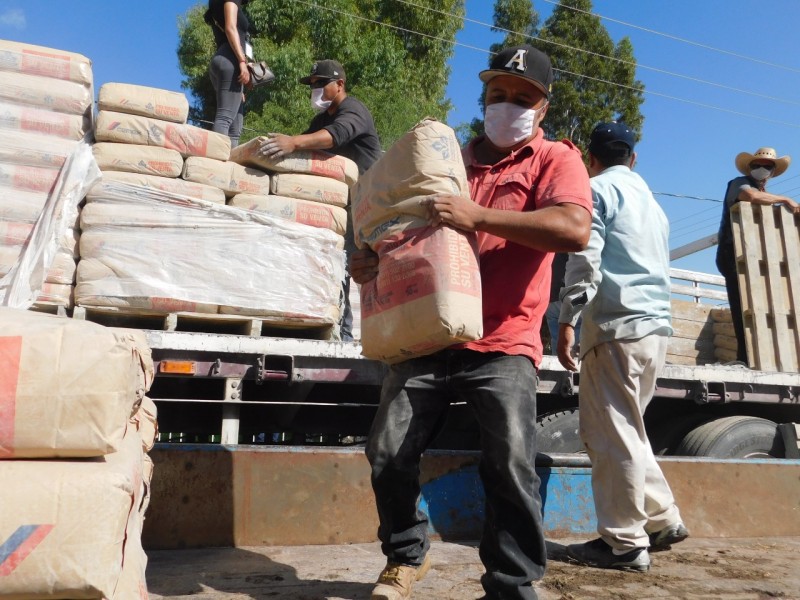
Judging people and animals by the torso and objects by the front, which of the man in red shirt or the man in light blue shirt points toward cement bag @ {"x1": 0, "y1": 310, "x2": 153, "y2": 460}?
the man in red shirt

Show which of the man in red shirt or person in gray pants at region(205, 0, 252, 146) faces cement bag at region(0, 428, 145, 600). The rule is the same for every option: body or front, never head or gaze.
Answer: the man in red shirt

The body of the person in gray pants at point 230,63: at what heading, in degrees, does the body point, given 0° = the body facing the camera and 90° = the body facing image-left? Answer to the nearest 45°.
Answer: approximately 270°

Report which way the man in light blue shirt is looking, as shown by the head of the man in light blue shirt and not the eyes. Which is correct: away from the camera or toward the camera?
away from the camera

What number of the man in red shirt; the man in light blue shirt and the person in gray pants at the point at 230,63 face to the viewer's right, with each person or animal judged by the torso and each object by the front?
1

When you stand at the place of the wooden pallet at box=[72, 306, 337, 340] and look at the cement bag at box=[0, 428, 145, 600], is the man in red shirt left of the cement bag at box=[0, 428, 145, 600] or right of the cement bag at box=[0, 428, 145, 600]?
left

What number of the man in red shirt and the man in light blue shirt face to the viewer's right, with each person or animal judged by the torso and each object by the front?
0

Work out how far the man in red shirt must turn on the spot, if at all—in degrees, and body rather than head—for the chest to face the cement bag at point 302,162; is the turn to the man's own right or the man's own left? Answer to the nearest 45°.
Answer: approximately 90° to the man's own right

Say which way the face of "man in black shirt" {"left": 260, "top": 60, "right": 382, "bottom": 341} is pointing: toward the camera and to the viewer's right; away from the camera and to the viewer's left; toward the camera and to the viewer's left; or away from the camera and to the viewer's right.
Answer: toward the camera and to the viewer's left

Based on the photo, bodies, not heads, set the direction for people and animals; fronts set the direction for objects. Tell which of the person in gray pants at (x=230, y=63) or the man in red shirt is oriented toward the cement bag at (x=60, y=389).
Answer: the man in red shirt

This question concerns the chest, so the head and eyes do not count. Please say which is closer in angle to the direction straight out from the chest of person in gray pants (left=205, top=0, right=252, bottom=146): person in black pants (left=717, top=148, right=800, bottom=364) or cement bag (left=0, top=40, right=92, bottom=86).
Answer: the person in black pants

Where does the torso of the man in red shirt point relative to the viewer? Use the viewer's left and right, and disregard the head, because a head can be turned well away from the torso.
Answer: facing the viewer and to the left of the viewer

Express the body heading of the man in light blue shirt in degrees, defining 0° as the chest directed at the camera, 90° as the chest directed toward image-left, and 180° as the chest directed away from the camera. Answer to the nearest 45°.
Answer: approximately 135°
